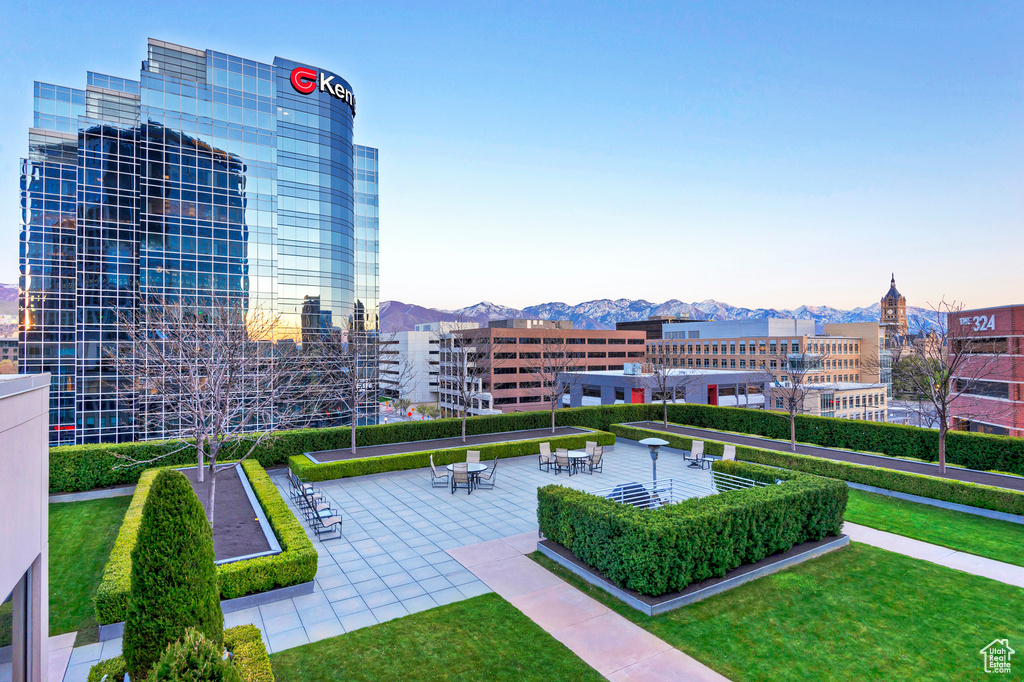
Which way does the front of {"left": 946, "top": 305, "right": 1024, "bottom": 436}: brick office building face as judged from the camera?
facing the viewer and to the left of the viewer

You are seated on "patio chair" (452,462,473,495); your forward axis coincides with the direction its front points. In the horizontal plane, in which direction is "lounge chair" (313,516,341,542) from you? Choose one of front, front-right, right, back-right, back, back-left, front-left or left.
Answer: back-left

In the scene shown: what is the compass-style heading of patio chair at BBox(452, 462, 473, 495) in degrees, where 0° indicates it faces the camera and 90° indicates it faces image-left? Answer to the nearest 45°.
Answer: approximately 180°

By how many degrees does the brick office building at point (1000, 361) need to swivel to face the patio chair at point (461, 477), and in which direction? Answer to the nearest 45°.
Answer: approximately 45° to its left

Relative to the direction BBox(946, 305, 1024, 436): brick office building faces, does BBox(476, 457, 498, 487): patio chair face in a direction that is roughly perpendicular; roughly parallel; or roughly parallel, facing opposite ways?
roughly parallel

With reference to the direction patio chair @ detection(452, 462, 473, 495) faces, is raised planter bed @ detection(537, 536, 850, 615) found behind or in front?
behind

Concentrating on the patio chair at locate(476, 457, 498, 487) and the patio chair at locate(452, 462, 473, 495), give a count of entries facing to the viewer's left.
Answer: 1

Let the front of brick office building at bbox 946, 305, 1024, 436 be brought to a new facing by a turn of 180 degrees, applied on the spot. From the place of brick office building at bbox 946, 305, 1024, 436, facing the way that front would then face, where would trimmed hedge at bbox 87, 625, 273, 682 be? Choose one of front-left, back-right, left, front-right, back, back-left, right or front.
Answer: back-right

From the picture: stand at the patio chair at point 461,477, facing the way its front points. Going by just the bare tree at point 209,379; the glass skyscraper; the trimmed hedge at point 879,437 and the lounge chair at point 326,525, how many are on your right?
1

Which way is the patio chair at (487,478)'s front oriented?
to the viewer's left

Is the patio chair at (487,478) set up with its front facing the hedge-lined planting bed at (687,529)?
no

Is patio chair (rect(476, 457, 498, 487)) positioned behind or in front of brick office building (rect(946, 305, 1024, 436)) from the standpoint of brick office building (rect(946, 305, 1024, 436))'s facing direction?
in front

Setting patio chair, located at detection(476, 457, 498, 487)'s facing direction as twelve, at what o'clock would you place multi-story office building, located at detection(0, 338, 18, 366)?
The multi-story office building is roughly at 1 o'clock from the patio chair.

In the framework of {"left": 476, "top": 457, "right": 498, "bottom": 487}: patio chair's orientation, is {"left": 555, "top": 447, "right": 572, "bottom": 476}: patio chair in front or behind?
behind

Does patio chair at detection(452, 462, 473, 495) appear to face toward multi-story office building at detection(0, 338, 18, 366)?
no
